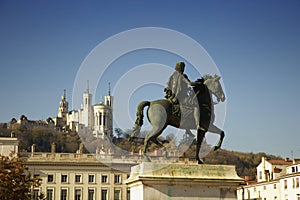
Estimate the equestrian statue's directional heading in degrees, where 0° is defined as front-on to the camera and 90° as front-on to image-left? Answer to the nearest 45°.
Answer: approximately 270°
